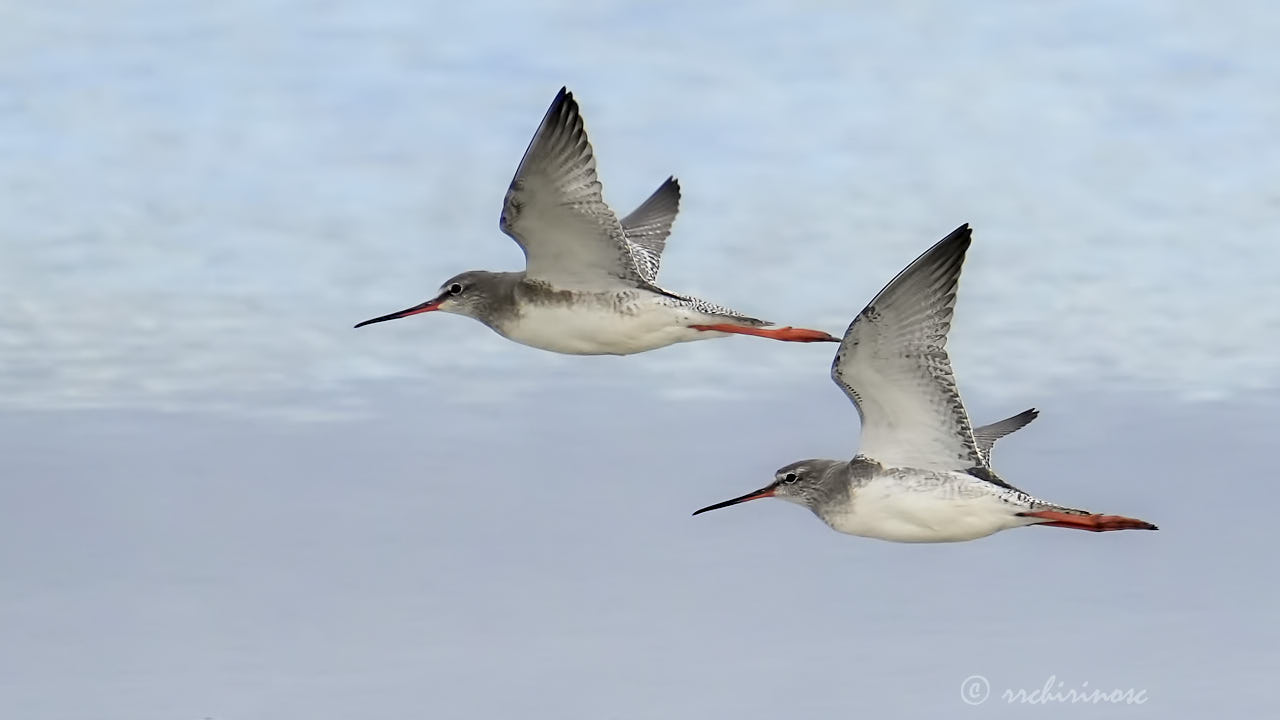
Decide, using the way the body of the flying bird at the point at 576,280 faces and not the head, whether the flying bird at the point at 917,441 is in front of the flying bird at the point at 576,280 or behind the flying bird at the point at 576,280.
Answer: behind

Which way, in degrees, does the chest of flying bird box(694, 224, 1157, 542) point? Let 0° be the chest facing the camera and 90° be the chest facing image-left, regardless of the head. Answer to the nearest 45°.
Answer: approximately 90°

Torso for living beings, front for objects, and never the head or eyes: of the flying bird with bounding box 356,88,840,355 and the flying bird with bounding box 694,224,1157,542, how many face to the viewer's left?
2

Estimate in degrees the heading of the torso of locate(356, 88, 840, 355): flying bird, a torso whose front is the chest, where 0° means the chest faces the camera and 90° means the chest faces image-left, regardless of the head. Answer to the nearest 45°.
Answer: approximately 90°

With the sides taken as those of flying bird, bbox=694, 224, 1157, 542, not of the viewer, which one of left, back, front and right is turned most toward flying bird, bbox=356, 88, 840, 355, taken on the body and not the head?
front
